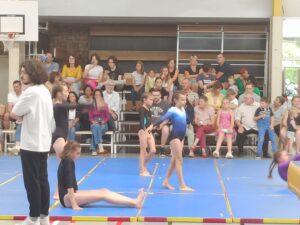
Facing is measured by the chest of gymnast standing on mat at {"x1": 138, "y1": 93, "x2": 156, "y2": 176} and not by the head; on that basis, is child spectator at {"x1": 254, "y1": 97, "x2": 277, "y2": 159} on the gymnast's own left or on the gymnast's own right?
on the gymnast's own left

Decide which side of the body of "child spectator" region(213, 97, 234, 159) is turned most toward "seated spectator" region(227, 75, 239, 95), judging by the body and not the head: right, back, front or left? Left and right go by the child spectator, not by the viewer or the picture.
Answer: back

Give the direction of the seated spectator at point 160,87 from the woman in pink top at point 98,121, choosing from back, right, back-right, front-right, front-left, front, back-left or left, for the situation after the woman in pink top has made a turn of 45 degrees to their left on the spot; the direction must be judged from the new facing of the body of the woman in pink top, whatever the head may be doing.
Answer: front-left

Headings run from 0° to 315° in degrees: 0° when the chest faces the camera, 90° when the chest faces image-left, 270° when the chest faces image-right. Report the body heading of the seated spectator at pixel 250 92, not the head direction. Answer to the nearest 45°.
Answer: approximately 0°

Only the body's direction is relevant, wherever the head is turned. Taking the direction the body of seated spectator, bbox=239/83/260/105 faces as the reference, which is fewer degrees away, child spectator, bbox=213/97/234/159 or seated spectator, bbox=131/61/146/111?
the child spectator

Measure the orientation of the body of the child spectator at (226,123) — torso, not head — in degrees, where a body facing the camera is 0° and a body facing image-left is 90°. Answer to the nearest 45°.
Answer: approximately 0°

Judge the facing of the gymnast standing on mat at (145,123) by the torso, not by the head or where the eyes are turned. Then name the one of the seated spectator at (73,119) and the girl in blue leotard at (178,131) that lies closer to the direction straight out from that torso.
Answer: the girl in blue leotard

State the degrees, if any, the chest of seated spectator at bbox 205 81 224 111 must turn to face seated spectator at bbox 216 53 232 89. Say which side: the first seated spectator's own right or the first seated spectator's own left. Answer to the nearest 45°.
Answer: approximately 180°
